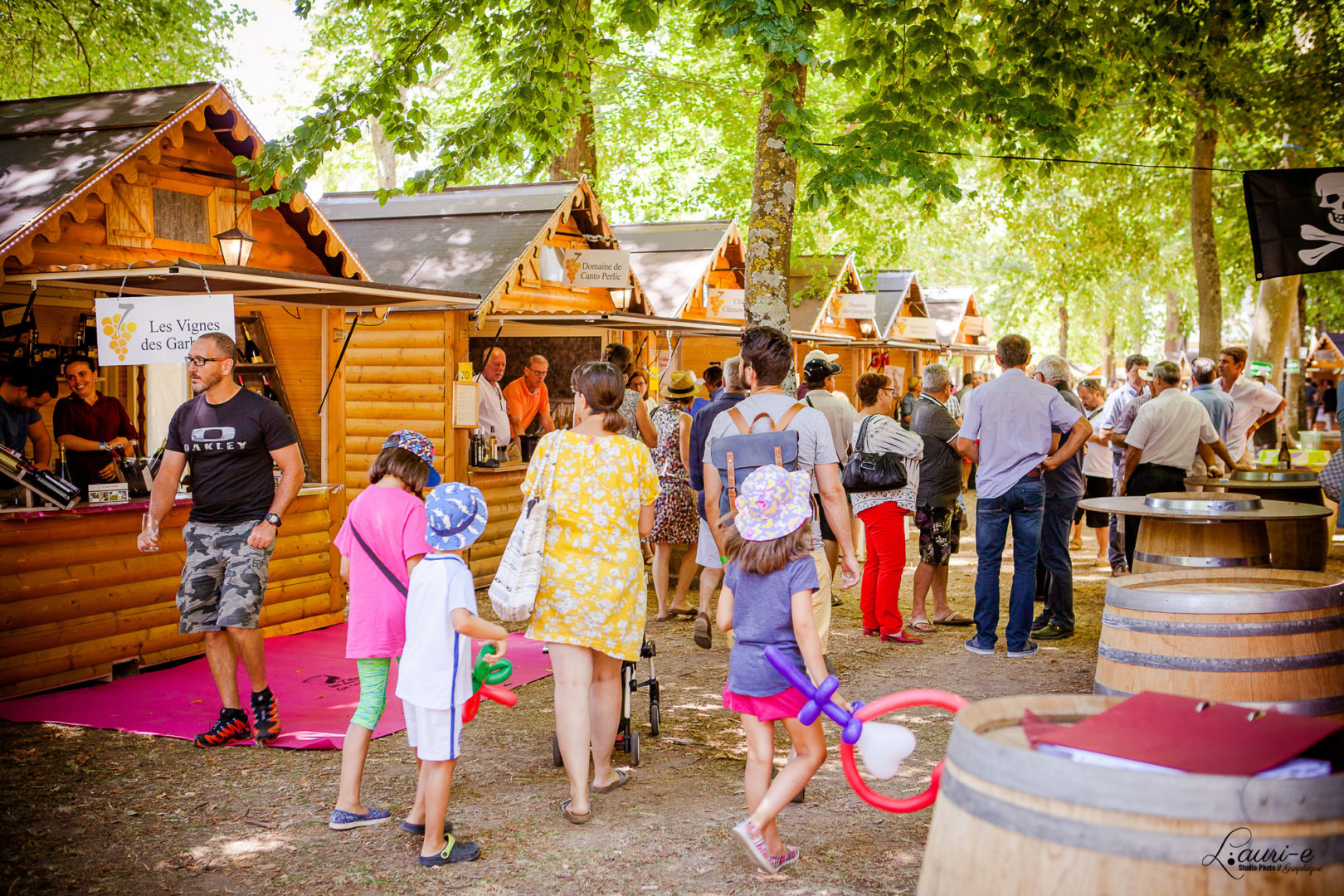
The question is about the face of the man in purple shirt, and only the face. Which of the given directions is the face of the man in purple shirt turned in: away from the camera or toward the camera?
away from the camera

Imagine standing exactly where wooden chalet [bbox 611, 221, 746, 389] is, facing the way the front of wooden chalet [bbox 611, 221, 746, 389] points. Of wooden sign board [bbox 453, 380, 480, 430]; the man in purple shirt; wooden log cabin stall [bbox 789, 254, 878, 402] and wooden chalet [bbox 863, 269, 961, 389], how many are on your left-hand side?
2

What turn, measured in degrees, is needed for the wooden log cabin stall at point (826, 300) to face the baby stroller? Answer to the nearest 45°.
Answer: approximately 45° to its right

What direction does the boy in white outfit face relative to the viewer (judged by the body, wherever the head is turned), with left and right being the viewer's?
facing away from the viewer and to the right of the viewer

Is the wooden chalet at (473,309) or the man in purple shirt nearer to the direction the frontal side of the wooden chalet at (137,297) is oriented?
the man in purple shirt

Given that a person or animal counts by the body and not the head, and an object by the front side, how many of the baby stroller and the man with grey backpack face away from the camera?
2

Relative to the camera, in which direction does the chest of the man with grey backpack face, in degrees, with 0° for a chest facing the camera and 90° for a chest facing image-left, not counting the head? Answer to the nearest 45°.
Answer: approximately 180°

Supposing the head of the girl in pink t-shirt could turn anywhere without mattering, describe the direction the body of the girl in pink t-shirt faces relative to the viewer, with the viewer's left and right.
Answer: facing away from the viewer and to the right of the viewer

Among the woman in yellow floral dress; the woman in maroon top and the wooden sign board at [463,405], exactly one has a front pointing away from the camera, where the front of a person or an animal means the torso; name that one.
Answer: the woman in yellow floral dress

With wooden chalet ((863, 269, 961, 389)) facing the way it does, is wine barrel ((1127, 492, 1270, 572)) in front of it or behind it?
in front

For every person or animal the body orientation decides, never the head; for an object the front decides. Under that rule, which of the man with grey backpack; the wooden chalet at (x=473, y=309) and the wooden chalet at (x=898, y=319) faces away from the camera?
the man with grey backpack

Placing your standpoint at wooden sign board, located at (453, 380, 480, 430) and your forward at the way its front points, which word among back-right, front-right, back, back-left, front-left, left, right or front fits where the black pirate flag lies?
front-left
